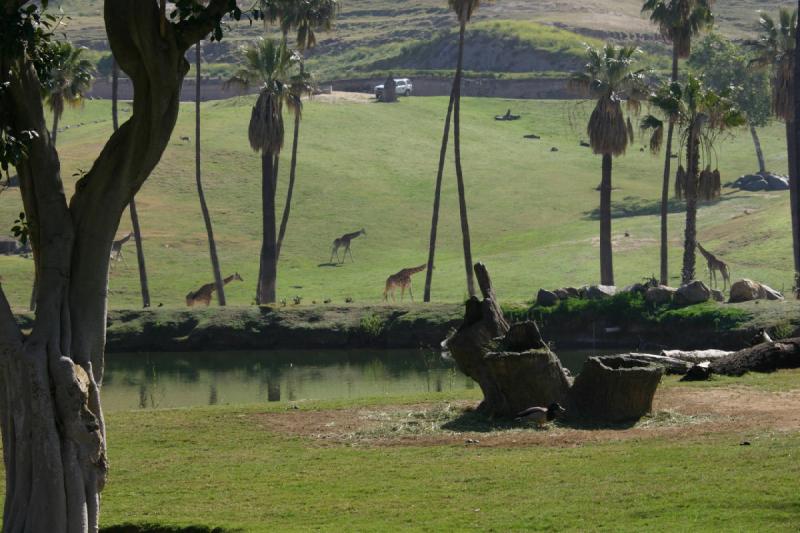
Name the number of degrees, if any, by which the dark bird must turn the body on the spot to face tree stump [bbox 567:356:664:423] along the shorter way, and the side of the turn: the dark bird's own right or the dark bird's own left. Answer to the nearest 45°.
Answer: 0° — it already faces it

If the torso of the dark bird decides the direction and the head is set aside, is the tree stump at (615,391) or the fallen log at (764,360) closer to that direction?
the tree stump

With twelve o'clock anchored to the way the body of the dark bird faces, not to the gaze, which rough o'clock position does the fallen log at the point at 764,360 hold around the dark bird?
The fallen log is roughly at 10 o'clock from the dark bird.

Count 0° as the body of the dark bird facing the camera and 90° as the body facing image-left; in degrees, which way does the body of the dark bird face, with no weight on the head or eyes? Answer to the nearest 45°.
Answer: approximately 270°

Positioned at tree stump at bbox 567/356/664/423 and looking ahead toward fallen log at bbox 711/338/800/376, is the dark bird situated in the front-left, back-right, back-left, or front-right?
back-left
